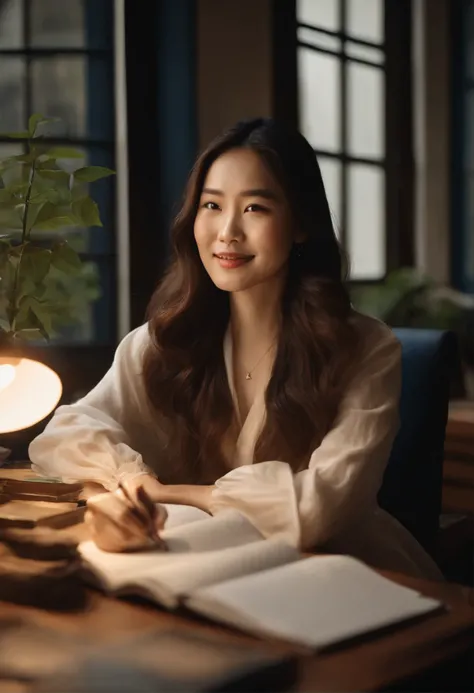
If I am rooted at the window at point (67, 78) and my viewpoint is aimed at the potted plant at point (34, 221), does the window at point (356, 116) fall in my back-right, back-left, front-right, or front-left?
back-left

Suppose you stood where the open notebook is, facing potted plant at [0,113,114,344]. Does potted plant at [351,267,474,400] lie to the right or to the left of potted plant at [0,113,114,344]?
right

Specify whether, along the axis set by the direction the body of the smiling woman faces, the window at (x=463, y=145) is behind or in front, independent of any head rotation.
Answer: behind

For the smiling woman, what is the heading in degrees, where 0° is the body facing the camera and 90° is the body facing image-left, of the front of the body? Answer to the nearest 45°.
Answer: approximately 45°
